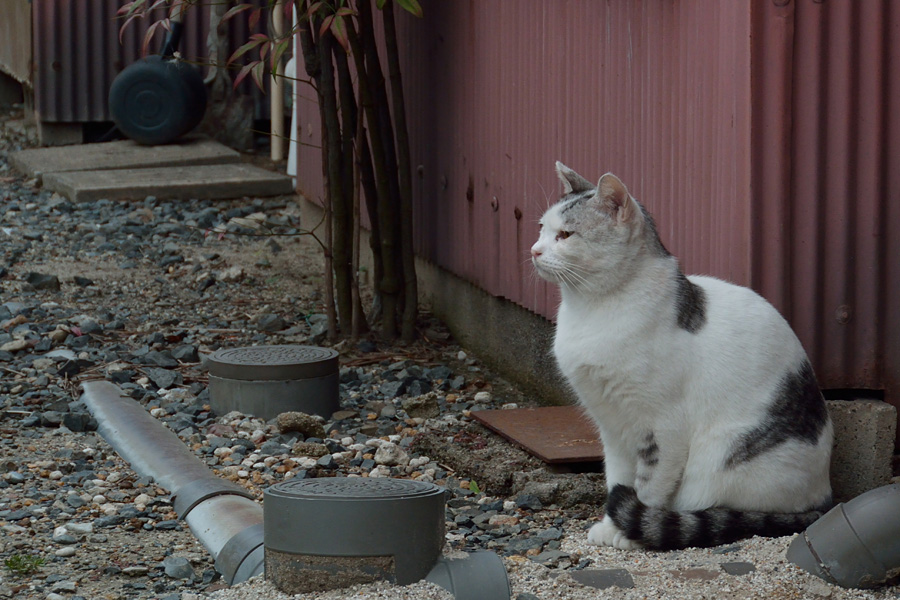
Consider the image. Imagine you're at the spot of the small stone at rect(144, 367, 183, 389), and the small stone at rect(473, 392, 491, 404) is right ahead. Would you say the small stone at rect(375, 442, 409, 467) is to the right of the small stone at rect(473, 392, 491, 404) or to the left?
right

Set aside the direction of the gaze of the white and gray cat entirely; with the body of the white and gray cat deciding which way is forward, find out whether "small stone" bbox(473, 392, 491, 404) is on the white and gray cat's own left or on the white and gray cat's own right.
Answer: on the white and gray cat's own right

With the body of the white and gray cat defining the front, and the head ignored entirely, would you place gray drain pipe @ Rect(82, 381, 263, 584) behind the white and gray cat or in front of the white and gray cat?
in front

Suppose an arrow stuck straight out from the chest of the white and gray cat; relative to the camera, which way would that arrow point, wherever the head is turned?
to the viewer's left

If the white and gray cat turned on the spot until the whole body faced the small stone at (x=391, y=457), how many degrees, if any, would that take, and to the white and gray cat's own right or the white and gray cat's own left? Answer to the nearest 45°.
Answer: approximately 45° to the white and gray cat's own right

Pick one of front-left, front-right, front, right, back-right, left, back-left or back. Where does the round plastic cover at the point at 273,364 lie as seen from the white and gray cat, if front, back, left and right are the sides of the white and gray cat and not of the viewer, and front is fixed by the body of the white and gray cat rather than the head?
front-right

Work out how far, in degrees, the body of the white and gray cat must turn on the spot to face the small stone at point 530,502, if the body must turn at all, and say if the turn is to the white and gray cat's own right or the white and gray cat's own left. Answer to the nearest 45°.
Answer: approximately 45° to the white and gray cat's own right
